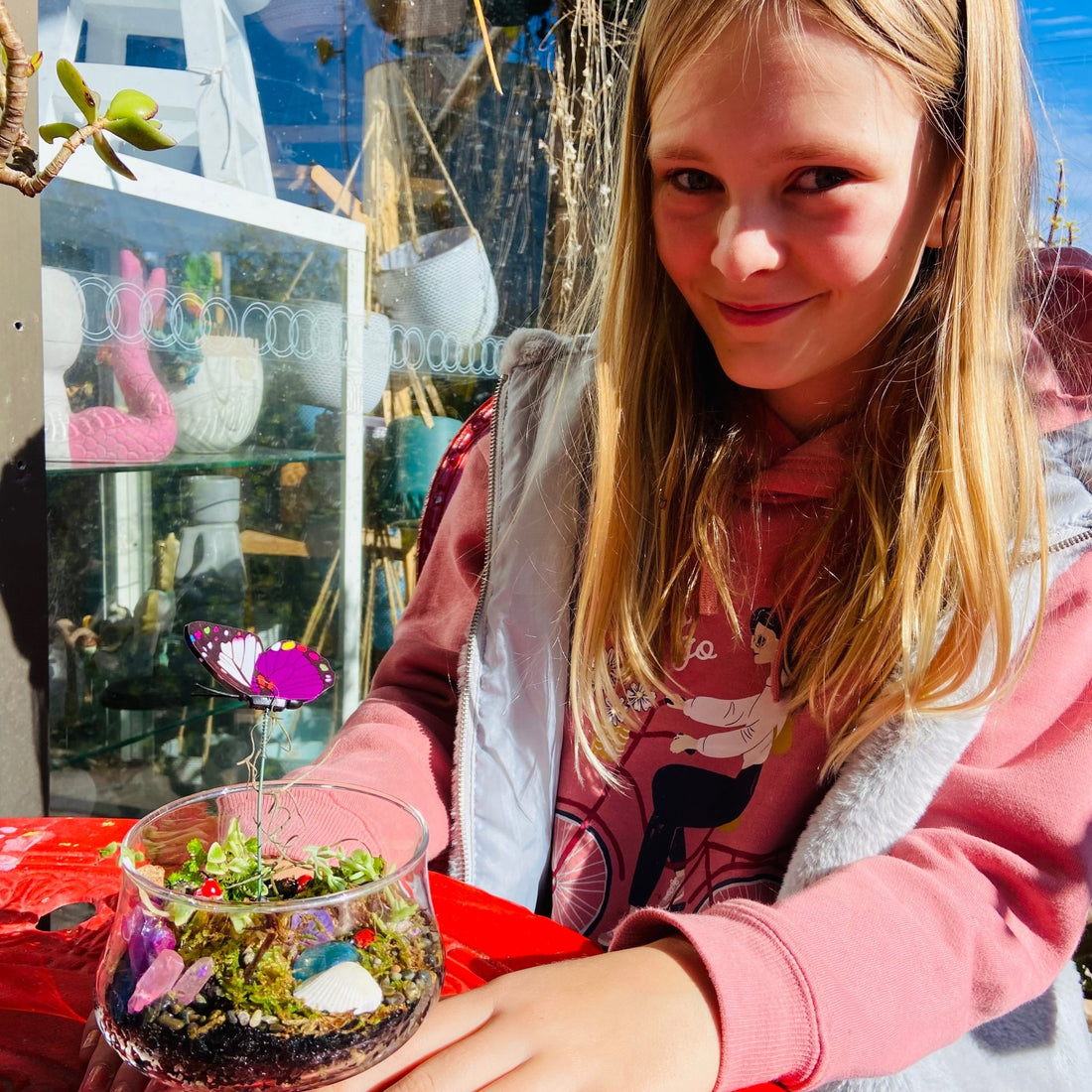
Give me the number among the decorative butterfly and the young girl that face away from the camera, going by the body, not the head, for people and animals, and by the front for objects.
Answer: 0

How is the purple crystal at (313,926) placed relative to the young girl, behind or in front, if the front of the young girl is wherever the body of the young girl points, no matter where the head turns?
in front

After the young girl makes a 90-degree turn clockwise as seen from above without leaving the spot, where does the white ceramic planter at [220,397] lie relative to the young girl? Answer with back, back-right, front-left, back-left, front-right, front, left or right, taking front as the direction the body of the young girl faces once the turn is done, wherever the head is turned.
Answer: front

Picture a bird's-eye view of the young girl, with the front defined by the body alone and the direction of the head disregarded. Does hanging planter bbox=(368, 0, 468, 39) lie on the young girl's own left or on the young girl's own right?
on the young girl's own right

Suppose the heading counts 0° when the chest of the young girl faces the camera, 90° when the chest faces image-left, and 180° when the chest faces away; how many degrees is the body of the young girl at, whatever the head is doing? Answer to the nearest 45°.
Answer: approximately 45°

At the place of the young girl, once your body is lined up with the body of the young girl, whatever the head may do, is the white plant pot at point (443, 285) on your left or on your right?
on your right

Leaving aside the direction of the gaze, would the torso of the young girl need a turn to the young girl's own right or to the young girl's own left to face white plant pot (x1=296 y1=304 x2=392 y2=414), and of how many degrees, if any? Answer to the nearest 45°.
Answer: approximately 90° to the young girl's own right

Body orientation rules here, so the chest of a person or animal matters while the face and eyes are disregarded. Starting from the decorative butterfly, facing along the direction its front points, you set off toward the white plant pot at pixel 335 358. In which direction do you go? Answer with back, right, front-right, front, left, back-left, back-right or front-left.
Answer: right
